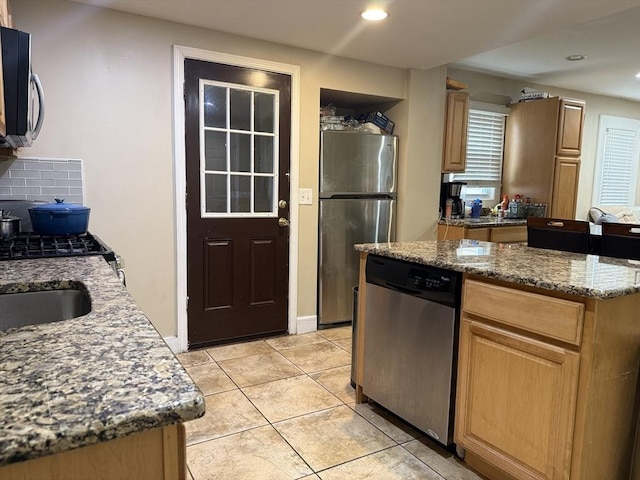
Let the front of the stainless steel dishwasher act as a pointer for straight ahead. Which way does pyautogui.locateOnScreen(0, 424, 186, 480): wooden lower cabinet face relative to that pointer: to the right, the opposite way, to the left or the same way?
the opposite way

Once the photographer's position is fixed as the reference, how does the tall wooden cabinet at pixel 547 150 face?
facing the viewer and to the right of the viewer

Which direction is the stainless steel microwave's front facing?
to the viewer's right

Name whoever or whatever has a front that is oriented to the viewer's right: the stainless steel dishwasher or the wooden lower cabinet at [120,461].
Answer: the wooden lower cabinet

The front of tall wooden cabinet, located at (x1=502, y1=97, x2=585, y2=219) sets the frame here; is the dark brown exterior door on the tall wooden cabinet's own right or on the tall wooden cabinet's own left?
on the tall wooden cabinet's own right

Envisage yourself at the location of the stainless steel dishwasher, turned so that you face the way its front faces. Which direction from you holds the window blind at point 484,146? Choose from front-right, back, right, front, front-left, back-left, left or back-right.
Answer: back-right

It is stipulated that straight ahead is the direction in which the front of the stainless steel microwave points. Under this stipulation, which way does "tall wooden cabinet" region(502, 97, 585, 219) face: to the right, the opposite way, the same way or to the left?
to the right

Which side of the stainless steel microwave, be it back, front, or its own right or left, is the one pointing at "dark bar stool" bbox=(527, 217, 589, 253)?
front

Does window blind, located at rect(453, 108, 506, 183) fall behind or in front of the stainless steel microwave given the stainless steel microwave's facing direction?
in front

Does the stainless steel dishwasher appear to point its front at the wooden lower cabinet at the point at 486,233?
no

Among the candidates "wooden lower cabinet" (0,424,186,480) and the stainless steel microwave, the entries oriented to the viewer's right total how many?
2

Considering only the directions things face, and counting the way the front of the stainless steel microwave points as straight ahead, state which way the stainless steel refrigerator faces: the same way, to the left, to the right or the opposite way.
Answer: to the right

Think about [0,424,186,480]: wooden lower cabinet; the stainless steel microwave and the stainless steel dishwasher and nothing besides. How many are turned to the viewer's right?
2

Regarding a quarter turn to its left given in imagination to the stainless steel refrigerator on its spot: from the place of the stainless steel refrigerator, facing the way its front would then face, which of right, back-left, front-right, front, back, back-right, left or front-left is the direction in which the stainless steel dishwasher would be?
back-right

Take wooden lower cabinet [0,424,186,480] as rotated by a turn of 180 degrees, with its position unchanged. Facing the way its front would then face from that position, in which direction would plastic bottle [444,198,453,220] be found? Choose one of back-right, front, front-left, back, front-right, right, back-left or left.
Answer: back-right

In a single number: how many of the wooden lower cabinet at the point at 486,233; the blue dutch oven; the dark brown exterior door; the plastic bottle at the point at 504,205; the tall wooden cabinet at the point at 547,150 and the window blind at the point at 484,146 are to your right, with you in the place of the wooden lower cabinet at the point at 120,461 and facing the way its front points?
0

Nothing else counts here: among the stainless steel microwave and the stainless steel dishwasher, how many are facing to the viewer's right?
1

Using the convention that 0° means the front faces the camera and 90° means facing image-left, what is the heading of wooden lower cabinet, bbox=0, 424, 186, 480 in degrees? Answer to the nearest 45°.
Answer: approximately 270°

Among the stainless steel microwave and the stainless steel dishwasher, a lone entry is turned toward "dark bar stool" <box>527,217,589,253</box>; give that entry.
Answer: the stainless steel microwave

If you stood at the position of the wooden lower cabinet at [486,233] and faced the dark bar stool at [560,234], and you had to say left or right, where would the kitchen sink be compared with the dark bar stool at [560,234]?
right
